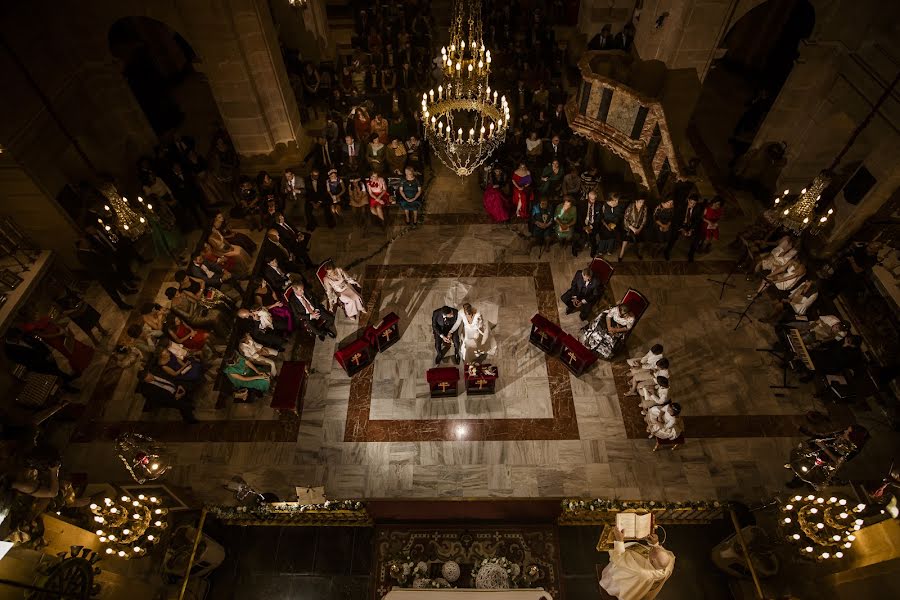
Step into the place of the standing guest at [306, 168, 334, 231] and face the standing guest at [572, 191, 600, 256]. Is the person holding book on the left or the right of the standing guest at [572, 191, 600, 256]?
right

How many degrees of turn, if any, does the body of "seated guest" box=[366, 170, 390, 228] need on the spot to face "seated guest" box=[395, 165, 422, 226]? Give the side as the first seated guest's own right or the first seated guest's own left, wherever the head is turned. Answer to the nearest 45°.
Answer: approximately 90° to the first seated guest's own left

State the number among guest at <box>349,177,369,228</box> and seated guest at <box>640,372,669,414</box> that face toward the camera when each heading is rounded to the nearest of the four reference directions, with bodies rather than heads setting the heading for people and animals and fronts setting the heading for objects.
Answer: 1

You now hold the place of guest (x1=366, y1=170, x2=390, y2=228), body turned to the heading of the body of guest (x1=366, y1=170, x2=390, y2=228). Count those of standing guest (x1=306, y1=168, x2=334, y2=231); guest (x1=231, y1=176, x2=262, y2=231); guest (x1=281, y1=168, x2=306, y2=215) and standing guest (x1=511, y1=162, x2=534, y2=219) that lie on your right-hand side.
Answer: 3

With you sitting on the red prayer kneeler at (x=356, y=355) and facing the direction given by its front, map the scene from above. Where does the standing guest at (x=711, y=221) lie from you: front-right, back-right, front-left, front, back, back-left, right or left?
front-left

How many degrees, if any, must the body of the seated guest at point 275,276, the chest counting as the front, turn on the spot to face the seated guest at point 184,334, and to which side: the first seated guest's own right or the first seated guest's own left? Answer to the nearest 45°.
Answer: approximately 135° to the first seated guest's own right

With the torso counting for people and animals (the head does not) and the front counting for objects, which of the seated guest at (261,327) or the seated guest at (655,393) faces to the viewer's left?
the seated guest at (655,393)

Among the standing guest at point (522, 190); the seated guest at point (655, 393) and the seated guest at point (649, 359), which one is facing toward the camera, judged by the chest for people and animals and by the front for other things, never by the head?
the standing guest

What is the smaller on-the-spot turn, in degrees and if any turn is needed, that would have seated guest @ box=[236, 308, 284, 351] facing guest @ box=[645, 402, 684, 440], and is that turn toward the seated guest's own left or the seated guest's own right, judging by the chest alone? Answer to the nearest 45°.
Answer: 0° — they already face them

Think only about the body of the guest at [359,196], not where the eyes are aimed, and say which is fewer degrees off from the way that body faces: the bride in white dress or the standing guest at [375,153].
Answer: the bride in white dress

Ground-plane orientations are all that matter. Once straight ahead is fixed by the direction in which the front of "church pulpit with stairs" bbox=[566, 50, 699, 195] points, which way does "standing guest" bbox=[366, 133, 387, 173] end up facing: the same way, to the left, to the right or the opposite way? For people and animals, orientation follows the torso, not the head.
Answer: to the left

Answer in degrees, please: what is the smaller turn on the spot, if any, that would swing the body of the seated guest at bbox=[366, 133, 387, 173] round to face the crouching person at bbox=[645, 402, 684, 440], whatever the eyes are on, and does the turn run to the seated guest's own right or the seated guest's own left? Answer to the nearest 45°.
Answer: approximately 45° to the seated guest's own left

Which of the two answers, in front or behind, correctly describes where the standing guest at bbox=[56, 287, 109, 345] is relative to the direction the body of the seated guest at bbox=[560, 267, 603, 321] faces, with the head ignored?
in front
